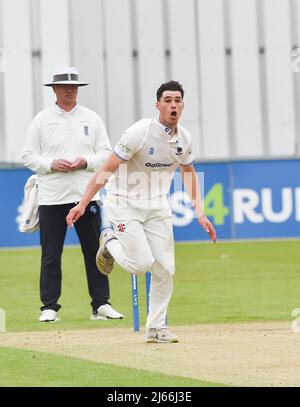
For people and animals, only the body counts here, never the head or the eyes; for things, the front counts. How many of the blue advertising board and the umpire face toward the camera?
2

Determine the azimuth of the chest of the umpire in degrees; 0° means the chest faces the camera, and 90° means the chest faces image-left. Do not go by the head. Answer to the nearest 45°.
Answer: approximately 0°

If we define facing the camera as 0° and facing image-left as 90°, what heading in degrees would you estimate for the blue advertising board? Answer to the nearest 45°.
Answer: approximately 0°
